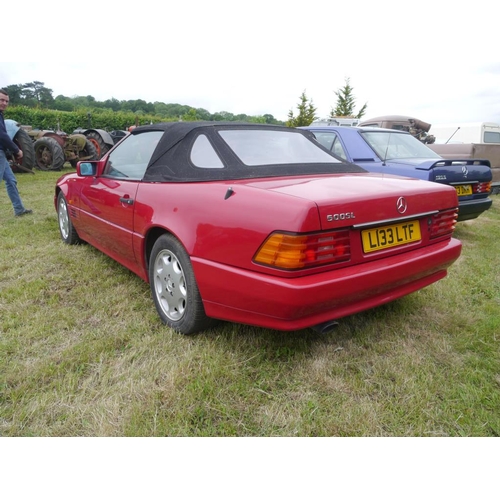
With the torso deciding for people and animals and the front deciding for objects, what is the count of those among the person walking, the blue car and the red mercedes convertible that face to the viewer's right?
1

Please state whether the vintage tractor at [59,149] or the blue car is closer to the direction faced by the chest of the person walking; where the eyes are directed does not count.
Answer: the blue car

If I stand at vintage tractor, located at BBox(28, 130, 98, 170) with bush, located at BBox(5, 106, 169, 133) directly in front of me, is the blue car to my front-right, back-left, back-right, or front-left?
back-right

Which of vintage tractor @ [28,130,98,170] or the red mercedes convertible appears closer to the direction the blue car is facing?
the vintage tractor

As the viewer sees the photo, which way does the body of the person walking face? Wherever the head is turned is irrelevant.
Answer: to the viewer's right

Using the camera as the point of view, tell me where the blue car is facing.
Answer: facing away from the viewer and to the left of the viewer

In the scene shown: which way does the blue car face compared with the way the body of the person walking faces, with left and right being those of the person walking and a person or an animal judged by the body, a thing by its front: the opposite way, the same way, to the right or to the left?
to the left

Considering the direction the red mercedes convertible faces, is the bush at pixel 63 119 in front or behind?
in front

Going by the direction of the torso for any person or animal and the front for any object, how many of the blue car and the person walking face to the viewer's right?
1

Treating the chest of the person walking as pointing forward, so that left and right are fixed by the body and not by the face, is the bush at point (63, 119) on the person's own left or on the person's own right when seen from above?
on the person's own left

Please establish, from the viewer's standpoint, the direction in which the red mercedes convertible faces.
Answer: facing away from the viewer and to the left of the viewer

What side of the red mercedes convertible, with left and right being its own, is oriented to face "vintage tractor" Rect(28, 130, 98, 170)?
front

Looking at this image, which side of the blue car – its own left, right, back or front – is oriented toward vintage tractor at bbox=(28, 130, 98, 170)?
front
